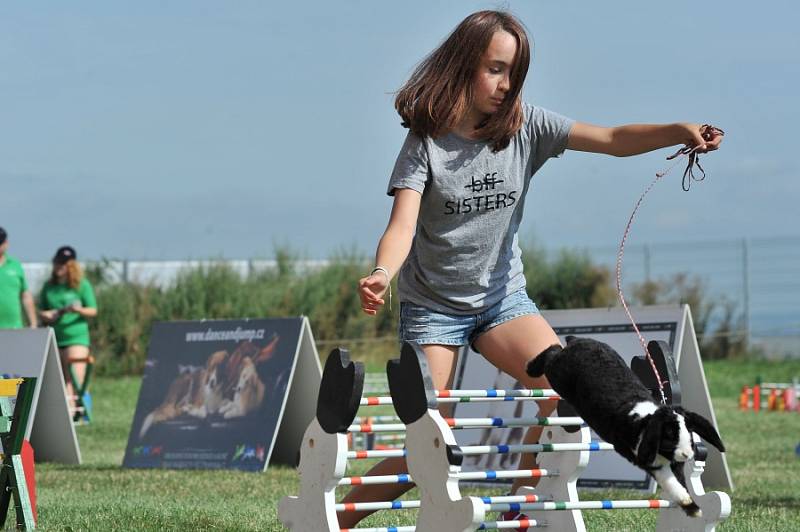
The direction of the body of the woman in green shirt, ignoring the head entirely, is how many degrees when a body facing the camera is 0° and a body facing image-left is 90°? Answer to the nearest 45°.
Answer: approximately 0°

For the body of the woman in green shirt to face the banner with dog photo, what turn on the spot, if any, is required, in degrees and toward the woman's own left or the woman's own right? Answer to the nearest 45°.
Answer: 0° — they already face it

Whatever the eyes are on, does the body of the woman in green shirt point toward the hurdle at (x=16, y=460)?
yes

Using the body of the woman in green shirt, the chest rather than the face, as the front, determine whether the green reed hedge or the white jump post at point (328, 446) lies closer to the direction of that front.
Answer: the white jump post

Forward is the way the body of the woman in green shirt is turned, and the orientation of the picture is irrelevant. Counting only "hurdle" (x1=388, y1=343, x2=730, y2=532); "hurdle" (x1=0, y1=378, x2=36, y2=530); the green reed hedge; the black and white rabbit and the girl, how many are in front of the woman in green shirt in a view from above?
4

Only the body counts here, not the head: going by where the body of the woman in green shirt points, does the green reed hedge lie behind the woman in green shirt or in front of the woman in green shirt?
behind

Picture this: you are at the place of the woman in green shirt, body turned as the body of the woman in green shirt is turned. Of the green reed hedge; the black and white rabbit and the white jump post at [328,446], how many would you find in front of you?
2
